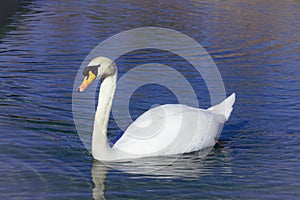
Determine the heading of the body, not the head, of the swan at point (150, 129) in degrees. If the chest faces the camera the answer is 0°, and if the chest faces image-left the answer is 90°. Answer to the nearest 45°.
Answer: approximately 90°
